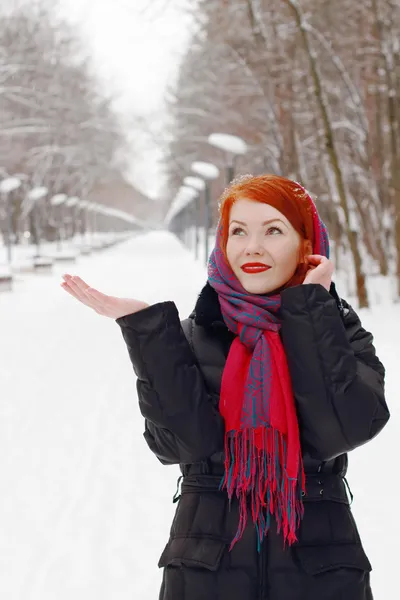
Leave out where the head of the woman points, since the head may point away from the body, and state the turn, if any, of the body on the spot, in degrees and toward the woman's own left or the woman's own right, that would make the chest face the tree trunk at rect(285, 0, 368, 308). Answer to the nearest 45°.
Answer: approximately 180°

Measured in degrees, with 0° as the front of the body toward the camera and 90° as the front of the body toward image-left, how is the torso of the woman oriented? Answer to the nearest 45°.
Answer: approximately 0°
